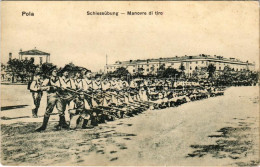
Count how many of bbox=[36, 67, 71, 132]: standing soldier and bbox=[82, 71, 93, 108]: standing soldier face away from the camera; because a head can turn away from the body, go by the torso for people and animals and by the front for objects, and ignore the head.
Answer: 0

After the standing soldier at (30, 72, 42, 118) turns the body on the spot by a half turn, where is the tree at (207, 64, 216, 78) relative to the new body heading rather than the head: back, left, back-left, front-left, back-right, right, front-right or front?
back-right

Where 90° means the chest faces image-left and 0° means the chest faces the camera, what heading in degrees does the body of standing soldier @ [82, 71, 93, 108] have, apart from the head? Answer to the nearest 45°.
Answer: approximately 315°

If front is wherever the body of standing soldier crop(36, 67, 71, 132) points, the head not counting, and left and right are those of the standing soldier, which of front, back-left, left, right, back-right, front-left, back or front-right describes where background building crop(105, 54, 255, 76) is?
left
